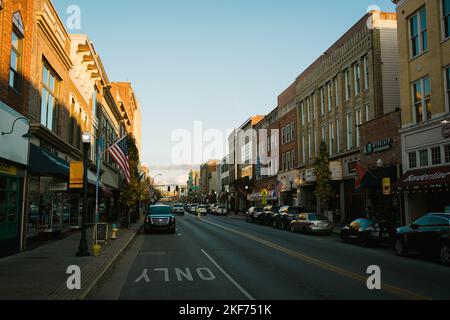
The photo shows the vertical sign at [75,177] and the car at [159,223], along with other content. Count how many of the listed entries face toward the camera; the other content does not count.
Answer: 2

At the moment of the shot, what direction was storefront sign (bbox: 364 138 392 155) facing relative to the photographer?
facing the viewer and to the left of the viewer

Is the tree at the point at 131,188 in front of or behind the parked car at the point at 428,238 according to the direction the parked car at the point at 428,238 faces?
in front

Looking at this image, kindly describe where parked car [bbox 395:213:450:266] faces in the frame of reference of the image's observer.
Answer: facing away from the viewer and to the left of the viewer

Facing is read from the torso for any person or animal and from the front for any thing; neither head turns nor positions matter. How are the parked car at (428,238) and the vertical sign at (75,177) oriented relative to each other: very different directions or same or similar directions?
very different directions

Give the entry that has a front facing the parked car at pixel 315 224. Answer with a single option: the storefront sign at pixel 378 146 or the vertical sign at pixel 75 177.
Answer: the storefront sign

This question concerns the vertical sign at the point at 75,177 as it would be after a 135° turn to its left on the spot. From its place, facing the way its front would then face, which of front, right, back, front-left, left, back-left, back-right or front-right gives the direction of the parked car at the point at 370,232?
front-right

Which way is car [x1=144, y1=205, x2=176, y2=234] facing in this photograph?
toward the camera

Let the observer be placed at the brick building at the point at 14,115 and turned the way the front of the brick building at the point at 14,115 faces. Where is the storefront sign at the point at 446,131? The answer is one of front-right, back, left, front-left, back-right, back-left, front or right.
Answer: front-left

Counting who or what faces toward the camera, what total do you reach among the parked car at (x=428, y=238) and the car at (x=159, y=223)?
1

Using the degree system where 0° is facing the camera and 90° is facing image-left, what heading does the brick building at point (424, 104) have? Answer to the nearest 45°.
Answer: approximately 45°
